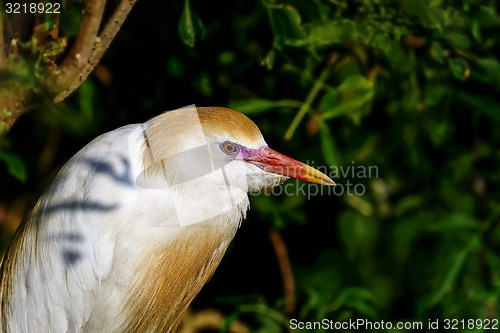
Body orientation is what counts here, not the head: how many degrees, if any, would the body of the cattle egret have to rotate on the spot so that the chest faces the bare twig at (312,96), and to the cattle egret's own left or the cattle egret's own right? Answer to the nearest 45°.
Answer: approximately 45° to the cattle egret's own left

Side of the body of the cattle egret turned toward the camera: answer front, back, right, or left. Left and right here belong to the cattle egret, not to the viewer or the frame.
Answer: right
